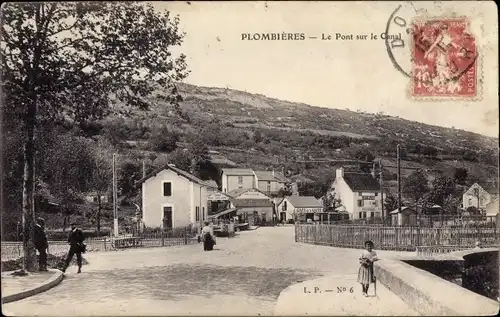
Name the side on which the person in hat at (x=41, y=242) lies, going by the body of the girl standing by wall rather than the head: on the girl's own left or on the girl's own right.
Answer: on the girl's own right

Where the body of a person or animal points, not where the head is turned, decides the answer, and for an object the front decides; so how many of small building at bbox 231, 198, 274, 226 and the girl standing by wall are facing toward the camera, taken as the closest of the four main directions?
2

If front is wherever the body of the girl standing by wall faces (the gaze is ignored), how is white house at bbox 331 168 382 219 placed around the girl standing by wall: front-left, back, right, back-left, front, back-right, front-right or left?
back

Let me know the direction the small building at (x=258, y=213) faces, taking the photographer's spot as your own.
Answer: facing the viewer

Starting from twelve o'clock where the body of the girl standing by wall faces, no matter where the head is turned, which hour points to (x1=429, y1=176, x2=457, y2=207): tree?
The tree is roughly at 7 o'clock from the girl standing by wall.

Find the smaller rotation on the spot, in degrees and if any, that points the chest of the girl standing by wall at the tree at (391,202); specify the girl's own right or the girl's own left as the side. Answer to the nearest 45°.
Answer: approximately 180°

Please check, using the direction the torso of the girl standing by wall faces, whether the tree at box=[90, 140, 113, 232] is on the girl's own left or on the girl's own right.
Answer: on the girl's own right
